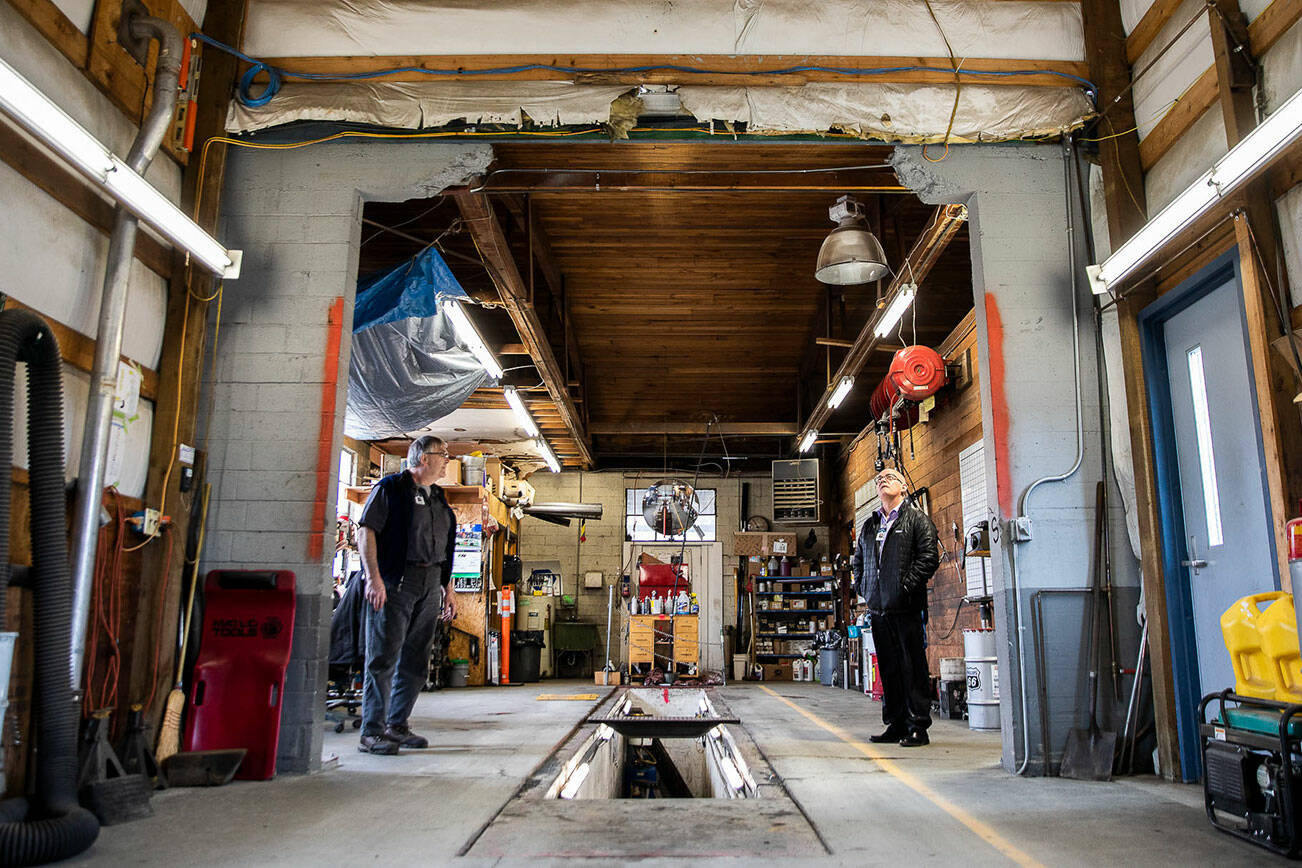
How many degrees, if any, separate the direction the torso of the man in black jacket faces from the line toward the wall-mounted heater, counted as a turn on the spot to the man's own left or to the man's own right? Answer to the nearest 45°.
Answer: approximately 135° to the man's own right

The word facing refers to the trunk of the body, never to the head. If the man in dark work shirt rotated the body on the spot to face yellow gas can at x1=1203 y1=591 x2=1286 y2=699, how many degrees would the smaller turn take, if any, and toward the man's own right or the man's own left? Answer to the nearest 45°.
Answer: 0° — they already face it

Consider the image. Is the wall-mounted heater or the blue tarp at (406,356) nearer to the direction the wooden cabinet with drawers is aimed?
the blue tarp

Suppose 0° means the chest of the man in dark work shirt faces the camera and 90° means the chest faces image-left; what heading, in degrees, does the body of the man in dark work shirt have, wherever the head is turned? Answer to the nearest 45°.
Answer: approximately 315°

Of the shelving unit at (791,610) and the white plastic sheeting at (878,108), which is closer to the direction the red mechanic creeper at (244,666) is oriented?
the white plastic sheeting

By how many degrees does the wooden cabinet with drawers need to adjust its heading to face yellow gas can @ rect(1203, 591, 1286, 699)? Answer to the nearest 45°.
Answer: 0° — it already faces it

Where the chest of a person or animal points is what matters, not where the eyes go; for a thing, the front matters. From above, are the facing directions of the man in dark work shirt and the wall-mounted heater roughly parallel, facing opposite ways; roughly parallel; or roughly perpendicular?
roughly perpendicular
